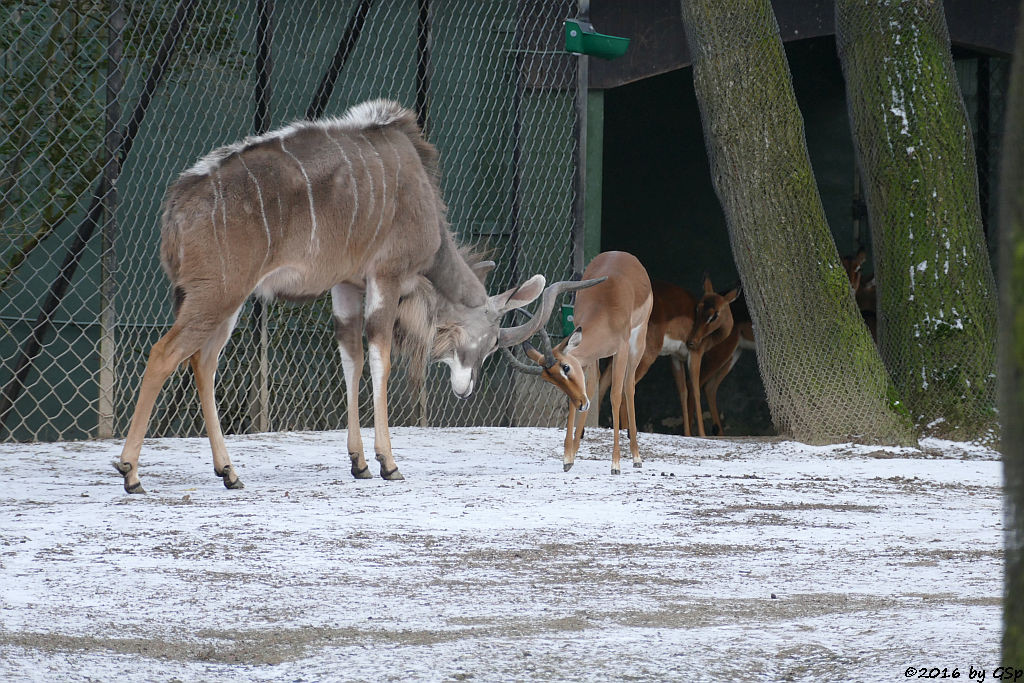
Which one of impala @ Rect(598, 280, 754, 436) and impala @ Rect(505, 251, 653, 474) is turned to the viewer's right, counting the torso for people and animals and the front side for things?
impala @ Rect(598, 280, 754, 436)

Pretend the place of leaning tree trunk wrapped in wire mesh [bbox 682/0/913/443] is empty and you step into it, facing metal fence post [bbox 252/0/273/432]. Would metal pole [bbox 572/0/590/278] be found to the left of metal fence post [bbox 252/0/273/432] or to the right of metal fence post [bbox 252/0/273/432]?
right

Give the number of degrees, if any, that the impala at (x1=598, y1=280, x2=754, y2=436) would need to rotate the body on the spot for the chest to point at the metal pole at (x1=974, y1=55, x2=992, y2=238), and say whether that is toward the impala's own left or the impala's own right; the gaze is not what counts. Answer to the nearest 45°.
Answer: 0° — it already faces it

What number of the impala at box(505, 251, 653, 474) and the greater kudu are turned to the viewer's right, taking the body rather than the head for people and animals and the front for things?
1

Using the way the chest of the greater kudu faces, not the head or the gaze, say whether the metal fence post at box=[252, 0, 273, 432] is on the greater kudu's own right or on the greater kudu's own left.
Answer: on the greater kudu's own left

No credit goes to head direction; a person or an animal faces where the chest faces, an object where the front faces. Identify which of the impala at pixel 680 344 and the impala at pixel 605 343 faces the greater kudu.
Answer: the impala at pixel 605 343

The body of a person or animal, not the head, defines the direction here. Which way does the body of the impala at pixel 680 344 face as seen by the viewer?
to the viewer's right

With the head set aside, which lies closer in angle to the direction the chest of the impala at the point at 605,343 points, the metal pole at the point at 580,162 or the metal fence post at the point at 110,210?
the metal fence post

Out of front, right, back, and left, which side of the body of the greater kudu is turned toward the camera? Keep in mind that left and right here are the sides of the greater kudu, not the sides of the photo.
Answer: right

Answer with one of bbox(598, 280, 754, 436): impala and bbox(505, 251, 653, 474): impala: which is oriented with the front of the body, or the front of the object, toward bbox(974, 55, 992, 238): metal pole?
bbox(598, 280, 754, 436): impala

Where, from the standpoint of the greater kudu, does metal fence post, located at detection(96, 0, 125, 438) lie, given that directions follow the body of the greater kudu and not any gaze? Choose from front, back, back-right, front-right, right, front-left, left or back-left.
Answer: back-left

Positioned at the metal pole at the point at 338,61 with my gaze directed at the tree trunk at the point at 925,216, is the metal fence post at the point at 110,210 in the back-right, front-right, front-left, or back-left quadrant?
back-right

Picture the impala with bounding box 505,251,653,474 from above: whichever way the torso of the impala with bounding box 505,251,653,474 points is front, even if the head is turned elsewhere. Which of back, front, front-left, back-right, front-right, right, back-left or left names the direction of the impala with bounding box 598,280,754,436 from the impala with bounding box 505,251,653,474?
back-right

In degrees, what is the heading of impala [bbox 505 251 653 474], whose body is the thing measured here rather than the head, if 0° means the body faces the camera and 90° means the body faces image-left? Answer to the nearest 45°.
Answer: approximately 45°
